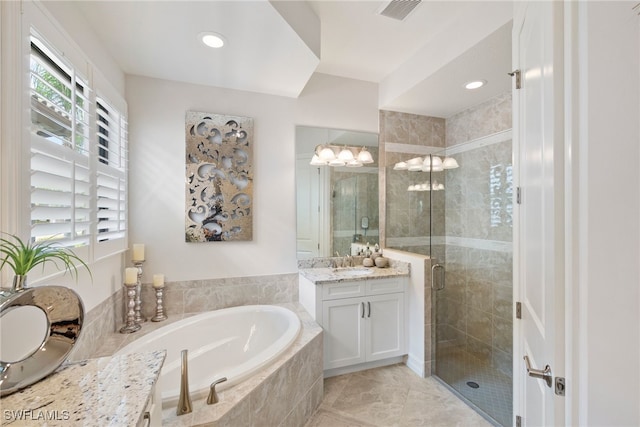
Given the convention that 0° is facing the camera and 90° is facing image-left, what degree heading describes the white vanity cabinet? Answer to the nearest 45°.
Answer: approximately 315°

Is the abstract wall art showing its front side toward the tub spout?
yes

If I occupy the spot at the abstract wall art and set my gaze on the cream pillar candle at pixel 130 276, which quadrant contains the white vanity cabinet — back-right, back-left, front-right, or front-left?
back-left

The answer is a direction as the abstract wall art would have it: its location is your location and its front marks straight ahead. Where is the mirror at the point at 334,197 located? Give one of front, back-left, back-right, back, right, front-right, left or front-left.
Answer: left

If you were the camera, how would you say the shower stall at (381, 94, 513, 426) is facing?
facing the viewer and to the left of the viewer

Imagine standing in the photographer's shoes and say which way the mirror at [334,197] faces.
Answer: facing the viewer and to the right of the viewer

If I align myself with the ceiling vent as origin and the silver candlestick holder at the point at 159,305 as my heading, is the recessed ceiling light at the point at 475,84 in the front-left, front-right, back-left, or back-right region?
back-right

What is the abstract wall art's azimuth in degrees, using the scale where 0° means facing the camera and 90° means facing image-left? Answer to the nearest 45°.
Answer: approximately 0°

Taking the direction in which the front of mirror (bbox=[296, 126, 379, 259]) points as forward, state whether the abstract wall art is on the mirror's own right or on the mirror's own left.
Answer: on the mirror's own right
